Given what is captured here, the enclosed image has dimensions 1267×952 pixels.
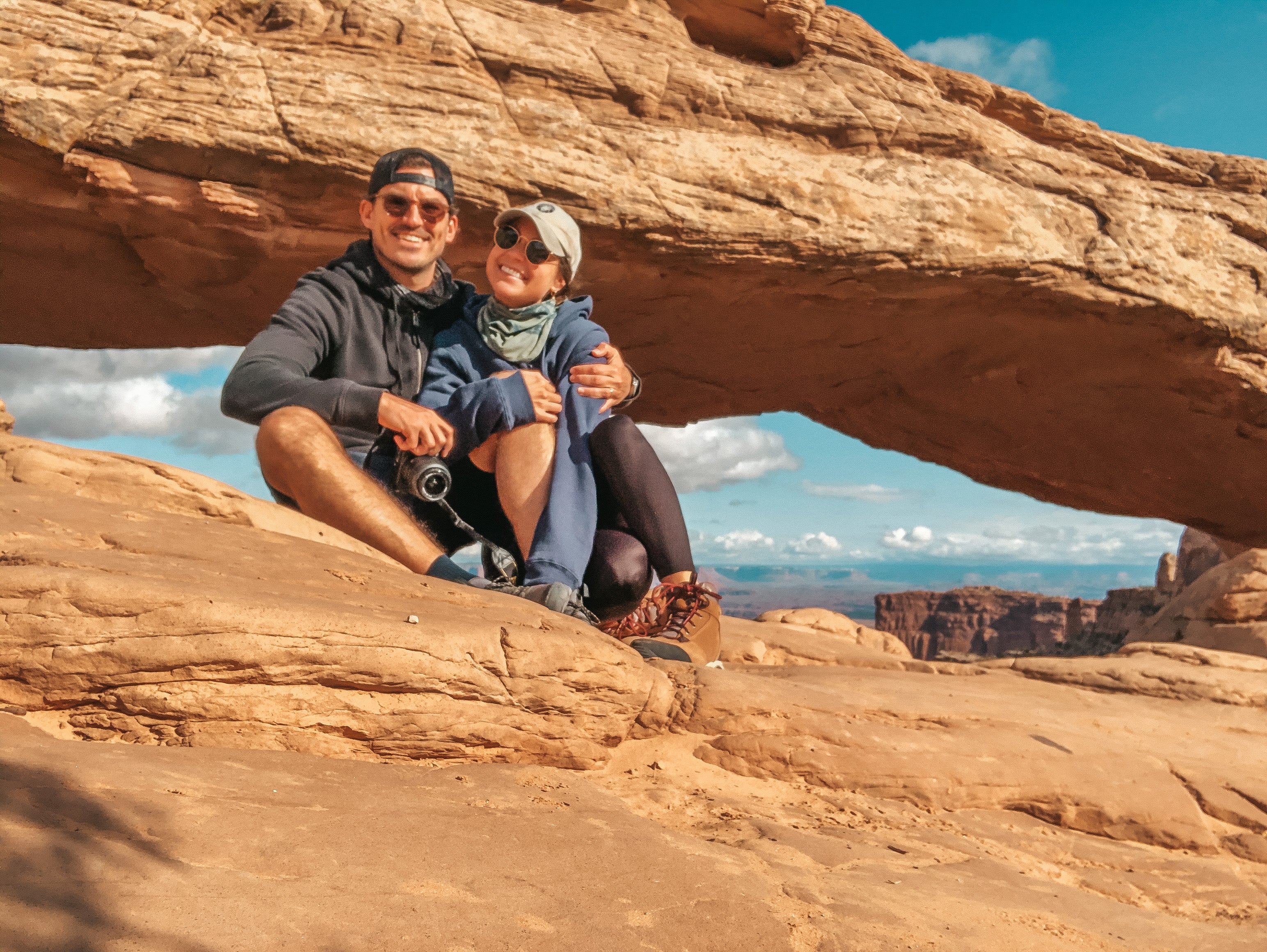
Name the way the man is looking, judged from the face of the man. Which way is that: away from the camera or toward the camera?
toward the camera

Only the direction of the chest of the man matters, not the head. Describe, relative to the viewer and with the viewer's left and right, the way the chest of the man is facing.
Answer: facing the viewer and to the right of the viewer

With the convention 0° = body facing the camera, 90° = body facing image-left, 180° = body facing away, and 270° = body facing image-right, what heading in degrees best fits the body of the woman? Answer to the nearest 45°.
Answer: approximately 0°

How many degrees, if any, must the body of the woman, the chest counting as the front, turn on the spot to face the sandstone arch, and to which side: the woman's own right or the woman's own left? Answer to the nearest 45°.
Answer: approximately 180°
